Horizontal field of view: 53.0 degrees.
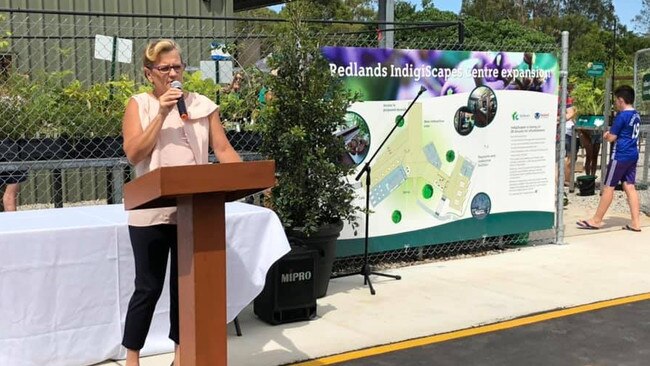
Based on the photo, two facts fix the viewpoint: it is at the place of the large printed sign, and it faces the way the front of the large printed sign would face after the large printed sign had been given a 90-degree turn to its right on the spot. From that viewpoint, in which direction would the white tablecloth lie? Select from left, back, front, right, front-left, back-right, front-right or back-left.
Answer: front

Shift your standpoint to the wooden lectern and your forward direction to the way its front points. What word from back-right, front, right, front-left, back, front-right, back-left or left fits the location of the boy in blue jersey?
left

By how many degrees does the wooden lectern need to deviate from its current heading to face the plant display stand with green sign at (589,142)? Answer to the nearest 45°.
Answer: approximately 90° to its left

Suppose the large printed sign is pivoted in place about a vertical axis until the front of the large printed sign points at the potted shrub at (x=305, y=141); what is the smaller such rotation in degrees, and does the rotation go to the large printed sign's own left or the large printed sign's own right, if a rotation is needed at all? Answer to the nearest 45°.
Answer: approximately 90° to the large printed sign's own right

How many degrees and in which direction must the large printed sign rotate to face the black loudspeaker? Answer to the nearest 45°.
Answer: approximately 90° to its right

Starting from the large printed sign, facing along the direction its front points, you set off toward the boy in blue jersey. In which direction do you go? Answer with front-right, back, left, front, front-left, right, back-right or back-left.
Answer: left

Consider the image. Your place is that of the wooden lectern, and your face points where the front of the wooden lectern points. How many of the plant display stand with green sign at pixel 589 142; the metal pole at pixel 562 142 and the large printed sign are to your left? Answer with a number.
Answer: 3

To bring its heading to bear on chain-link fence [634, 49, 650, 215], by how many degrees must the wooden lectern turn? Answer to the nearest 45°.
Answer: approximately 90° to its left

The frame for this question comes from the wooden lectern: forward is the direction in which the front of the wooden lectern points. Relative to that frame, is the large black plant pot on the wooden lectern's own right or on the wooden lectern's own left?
on the wooden lectern's own left

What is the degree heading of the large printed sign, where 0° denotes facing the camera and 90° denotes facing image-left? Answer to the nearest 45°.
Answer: approximately 315°

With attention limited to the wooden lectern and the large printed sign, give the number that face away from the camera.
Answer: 0

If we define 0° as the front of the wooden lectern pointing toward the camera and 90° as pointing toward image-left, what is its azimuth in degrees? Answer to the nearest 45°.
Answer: approximately 315°
